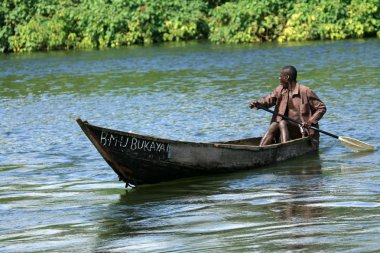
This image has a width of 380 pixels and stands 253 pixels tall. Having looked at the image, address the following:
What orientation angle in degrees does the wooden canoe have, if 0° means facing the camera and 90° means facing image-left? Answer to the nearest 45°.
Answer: approximately 45°

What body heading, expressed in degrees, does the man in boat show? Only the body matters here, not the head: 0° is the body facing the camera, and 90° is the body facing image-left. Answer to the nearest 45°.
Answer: approximately 45°
